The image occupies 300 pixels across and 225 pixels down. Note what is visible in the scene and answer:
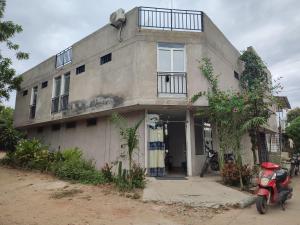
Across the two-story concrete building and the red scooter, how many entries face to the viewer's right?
0

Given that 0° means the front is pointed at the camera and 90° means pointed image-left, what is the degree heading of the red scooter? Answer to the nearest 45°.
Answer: approximately 45°

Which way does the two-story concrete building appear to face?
toward the camera

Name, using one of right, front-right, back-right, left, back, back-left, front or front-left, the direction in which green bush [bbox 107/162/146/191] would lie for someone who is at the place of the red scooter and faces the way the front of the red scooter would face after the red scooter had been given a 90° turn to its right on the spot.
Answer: front-left

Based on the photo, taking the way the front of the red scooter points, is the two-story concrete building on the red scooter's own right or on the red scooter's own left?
on the red scooter's own right

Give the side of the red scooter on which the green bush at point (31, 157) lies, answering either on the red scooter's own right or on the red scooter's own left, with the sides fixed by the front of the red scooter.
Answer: on the red scooter's own right

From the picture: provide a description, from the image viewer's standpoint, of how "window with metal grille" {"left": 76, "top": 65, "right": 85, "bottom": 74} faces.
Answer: facing the viewer and to the left of the viewer

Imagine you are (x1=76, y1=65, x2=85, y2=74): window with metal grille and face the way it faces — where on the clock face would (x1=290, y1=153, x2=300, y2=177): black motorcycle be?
The black motorcycle is roughly at 8 o'clock from the window with metal grille.

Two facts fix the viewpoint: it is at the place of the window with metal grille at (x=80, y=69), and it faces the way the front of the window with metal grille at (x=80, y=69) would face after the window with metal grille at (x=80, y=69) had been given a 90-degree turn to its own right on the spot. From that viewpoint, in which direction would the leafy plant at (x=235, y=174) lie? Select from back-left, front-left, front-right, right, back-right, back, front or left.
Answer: back

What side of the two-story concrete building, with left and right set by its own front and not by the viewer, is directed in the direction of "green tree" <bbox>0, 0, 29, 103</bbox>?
right

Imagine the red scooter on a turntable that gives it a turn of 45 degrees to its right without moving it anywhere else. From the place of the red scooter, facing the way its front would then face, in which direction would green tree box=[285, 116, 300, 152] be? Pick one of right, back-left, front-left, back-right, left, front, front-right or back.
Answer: right

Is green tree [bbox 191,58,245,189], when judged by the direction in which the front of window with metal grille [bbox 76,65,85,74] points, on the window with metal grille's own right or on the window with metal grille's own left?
on the window with metal grille's own left

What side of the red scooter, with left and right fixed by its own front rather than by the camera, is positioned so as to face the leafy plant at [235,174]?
right
